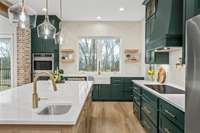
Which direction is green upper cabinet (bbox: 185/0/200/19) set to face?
to the viewer's left

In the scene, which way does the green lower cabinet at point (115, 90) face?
toward the camera

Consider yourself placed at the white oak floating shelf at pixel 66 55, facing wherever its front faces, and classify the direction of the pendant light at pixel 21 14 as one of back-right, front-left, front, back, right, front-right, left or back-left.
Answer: front

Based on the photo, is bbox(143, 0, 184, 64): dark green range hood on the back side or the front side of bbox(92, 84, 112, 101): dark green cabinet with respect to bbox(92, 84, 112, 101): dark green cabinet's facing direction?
on the front side

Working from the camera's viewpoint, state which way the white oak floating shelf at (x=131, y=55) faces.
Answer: facing the viewer
